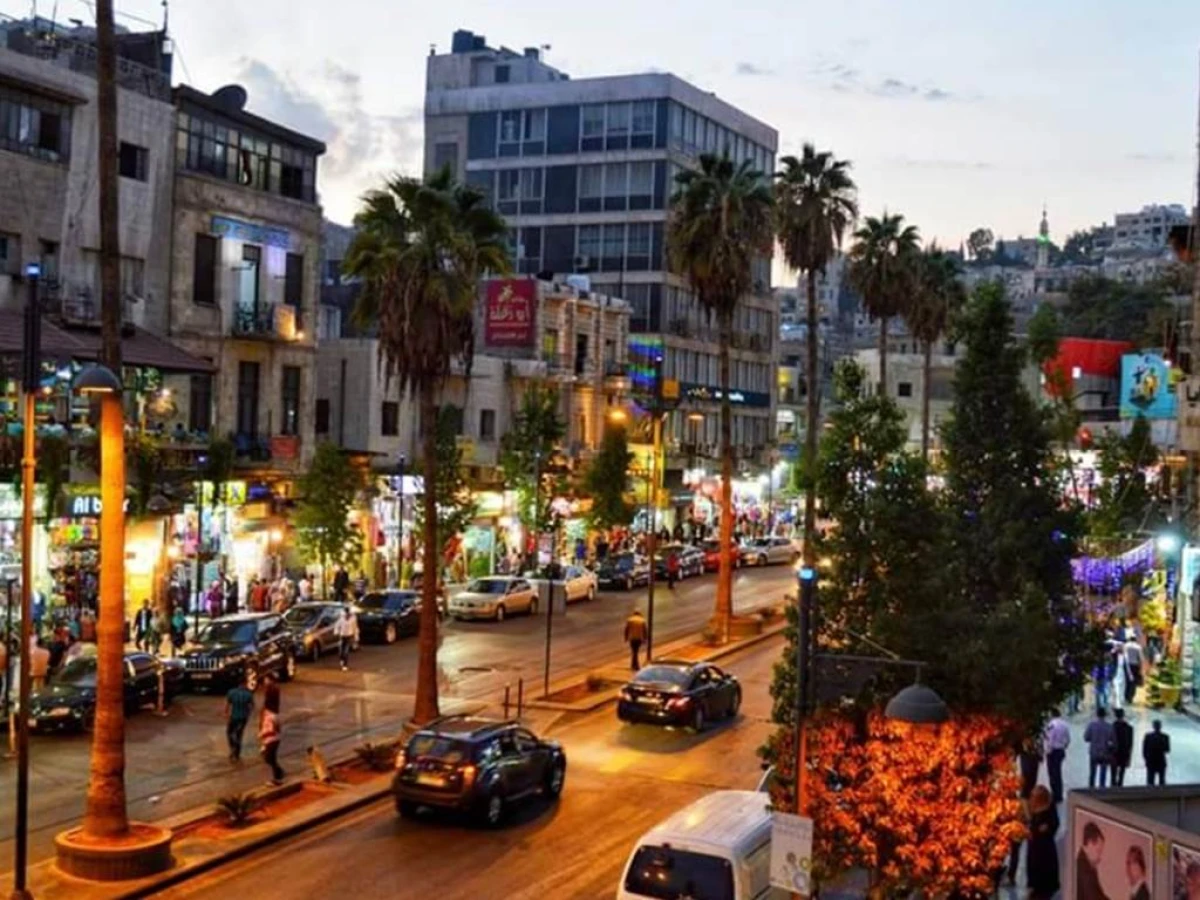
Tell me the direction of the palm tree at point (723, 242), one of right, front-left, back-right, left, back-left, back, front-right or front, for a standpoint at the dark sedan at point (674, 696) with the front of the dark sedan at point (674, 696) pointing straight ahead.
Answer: front-left

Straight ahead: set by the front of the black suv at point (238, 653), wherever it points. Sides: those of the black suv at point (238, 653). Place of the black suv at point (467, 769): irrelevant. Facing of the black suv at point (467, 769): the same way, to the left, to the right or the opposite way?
the opposite way

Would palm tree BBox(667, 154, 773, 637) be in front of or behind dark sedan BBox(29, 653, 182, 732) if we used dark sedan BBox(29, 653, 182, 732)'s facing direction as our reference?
behind

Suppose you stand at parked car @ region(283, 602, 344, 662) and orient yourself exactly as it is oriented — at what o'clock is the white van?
The white van is roughly at 10 o'clock from the parked car.

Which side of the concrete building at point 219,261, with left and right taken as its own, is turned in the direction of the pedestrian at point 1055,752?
front

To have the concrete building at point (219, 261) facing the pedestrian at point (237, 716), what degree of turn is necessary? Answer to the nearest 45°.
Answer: approximately 45° to its right

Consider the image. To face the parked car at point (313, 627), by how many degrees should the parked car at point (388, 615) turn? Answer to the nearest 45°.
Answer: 0° — it already faces it

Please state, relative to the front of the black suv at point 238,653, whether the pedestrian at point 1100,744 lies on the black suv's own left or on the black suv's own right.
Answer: on the black suv's own left

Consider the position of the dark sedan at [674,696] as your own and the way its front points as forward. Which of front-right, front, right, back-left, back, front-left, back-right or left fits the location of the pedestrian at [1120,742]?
right

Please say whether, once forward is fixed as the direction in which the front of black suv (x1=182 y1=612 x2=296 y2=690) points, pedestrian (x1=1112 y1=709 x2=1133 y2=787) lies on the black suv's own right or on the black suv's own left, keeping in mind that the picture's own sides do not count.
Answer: on the black suv's own left

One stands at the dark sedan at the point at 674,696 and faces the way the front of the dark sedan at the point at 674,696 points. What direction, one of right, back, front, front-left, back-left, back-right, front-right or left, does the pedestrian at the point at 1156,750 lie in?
right

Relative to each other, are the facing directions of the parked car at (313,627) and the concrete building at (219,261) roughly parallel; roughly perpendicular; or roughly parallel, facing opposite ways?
roughly perpendicular

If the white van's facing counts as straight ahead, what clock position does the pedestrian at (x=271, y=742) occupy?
The pedestrian is roughly at 9 o'clock from the white van.
